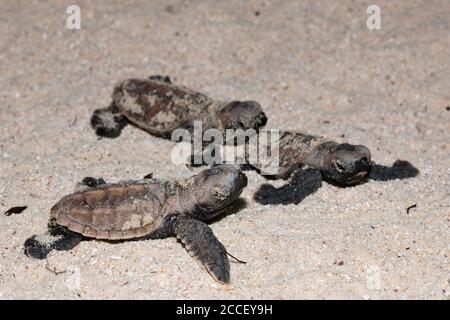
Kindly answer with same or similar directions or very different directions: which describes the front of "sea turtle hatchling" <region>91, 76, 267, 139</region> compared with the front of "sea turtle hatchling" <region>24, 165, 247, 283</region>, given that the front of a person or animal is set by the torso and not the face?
same or similar directions

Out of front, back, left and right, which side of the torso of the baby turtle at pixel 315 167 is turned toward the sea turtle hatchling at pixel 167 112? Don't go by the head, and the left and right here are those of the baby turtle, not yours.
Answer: back

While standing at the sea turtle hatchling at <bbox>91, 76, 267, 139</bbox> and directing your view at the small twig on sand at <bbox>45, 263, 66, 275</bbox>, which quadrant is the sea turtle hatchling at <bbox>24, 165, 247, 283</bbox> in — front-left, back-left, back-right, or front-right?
front-left

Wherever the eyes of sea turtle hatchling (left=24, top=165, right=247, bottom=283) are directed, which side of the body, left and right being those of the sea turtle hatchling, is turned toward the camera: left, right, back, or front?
right

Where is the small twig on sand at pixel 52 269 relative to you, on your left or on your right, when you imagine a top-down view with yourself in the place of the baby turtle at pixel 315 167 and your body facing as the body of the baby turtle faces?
on your right

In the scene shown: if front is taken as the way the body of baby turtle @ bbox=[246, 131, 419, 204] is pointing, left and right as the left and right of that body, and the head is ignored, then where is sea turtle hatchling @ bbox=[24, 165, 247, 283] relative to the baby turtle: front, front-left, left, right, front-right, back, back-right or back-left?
right

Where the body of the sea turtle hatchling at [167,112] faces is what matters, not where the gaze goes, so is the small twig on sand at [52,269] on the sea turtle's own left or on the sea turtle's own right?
on the sea turtle's own right

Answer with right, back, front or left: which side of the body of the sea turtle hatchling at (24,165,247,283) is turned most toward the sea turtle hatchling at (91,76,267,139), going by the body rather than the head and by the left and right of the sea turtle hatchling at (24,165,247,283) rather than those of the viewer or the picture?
left

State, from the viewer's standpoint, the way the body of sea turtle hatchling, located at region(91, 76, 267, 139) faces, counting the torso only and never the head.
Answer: to the viewer's right

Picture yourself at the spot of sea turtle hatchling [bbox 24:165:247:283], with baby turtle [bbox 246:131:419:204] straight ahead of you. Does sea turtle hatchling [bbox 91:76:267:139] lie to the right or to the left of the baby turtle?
left

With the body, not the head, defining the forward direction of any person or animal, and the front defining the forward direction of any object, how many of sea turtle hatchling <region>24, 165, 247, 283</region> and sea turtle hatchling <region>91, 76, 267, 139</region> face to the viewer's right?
2

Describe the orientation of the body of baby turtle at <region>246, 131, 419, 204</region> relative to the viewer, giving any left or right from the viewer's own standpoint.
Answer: facing the viewer and to the right of the viewer

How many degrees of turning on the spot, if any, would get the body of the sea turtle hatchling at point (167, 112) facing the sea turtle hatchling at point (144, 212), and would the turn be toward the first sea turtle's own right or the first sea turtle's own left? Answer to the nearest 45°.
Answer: approximately 90° to the first sea turtle's own right

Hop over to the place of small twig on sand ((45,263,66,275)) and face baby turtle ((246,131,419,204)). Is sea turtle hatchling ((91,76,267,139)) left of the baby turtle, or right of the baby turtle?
left
